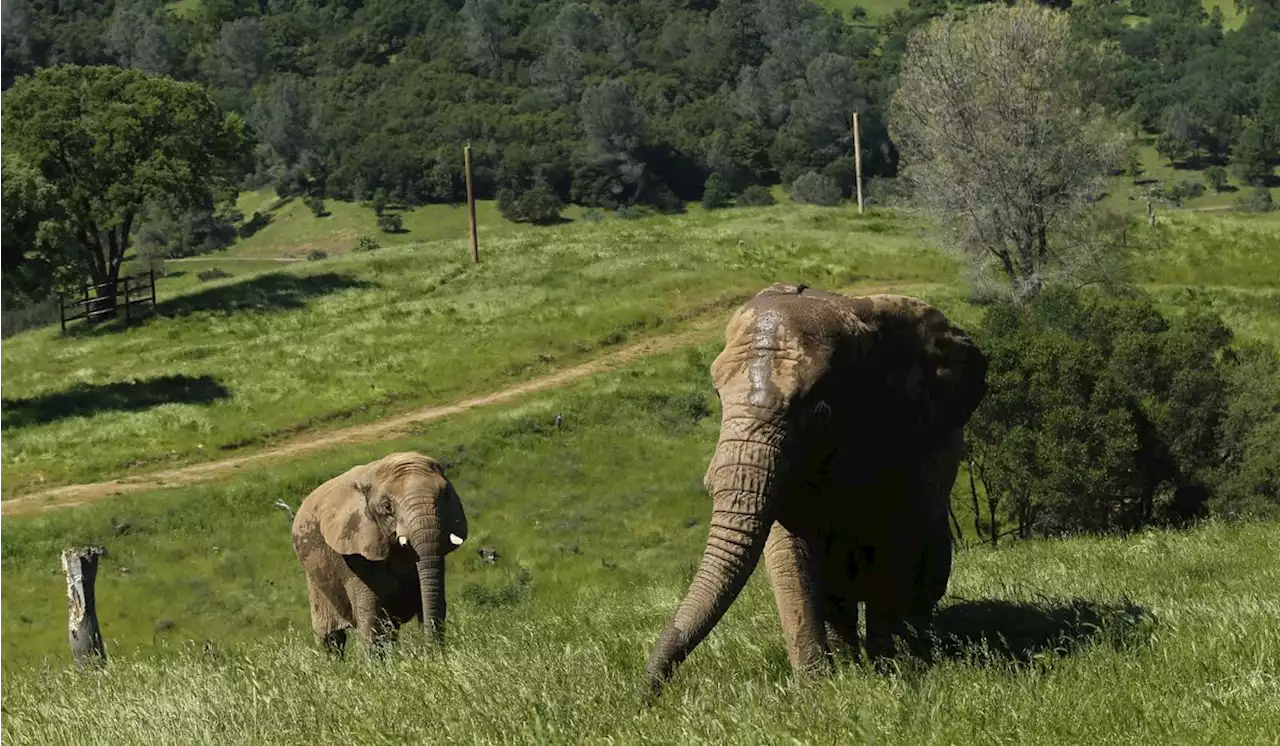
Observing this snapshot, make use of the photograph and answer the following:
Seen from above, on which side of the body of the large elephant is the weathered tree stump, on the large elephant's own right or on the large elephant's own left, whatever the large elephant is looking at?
on the large elephant's own right

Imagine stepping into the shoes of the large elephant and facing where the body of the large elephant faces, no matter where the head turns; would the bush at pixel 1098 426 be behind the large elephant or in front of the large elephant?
behind

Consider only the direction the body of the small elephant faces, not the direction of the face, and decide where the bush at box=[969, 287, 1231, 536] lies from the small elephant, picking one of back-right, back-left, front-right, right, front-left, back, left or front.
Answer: left

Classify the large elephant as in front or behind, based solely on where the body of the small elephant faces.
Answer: in front

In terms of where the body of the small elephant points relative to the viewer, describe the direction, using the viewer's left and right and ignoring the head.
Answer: facing the viewer and to the right of the viewer

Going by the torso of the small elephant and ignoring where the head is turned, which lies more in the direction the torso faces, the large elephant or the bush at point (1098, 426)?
the large elephant

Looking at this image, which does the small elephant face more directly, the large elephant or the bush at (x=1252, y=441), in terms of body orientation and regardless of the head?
the large elephant

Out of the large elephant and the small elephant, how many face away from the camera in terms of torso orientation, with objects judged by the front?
0

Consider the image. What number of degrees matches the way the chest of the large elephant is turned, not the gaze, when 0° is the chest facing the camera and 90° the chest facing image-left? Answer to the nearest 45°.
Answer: approximately 45°
